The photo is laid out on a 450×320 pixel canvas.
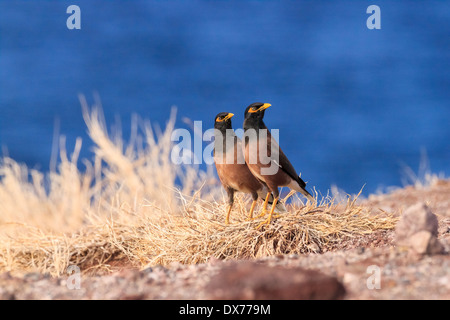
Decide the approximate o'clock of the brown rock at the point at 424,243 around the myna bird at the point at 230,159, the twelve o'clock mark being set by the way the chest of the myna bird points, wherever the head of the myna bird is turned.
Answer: The brown rock is roughly at 9 o'clock from the myna bird.

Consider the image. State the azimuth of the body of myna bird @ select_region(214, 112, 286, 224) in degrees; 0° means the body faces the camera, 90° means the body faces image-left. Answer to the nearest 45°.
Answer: approximately 45°

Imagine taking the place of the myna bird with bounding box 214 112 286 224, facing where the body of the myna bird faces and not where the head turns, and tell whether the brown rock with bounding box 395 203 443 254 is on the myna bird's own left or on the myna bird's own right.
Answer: on the myna bird's own left
